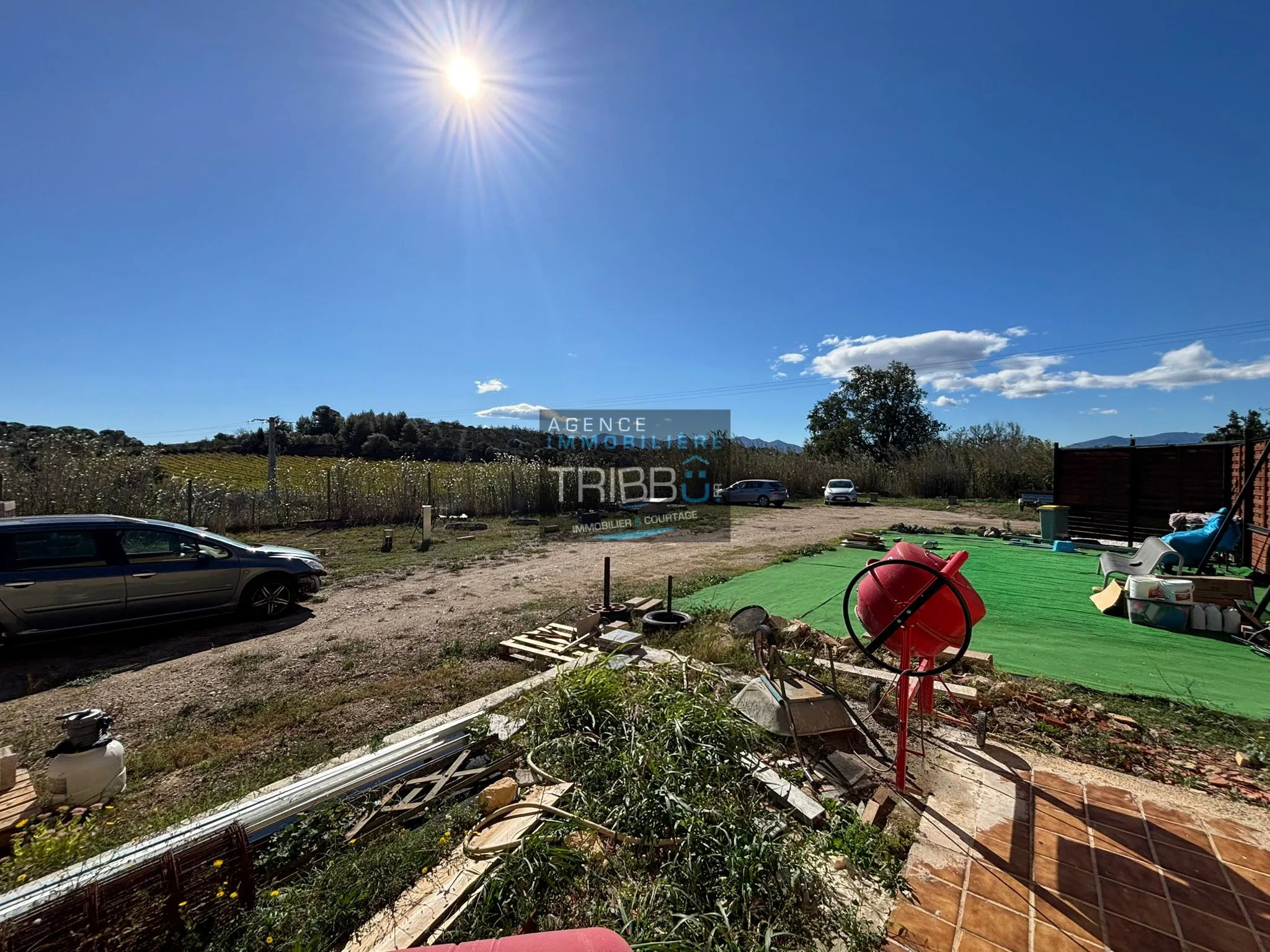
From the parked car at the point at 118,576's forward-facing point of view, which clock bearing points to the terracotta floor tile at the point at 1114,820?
The terracotta floor tile is roughly at 2 o'clock from the parked car.

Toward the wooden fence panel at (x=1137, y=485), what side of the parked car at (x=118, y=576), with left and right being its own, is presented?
front

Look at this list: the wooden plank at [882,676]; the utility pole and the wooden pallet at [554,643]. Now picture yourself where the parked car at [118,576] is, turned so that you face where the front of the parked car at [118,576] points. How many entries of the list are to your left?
1

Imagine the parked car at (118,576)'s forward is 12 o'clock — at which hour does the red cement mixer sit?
The red cement mixer is roughly at 2 o'clock from the parked car.

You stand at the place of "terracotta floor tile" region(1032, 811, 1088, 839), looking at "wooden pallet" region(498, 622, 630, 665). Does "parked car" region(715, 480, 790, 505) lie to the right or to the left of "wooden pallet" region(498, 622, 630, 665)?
right

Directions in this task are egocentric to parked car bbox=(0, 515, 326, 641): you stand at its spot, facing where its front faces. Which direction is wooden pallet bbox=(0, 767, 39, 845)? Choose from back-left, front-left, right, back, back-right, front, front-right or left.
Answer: right

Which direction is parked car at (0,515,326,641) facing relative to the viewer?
to the viewer's right

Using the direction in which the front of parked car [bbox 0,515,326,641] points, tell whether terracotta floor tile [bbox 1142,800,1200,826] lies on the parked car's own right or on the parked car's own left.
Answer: on the parked car's own right

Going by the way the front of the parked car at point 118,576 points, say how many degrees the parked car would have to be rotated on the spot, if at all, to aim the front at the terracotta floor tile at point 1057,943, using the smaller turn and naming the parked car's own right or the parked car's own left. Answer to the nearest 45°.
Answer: approximately 90° to the parked car's own right

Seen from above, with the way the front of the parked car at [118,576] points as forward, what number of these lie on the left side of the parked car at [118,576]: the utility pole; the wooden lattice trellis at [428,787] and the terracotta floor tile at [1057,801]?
1

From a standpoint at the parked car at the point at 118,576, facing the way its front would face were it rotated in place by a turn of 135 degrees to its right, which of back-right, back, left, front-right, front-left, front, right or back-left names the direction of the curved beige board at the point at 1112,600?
left

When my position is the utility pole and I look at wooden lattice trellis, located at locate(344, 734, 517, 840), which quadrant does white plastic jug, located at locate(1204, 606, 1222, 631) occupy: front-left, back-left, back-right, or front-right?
front-left

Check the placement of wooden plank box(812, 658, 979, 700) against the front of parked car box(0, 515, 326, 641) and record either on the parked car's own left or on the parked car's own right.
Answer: on the parked car's own right

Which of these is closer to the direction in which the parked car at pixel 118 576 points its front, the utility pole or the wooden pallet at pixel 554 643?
the wooden pallet

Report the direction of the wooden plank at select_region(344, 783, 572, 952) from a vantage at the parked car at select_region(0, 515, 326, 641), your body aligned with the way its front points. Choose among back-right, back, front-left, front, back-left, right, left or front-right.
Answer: right

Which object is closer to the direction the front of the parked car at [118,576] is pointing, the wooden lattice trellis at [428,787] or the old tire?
the old tire

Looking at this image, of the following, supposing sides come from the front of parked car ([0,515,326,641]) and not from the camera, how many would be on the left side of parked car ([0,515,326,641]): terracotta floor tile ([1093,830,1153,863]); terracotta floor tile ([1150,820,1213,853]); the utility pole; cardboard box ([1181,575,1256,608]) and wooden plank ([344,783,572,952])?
1

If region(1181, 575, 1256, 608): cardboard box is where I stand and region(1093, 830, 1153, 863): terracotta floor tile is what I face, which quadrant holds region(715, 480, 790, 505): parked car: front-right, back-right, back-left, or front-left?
back-right

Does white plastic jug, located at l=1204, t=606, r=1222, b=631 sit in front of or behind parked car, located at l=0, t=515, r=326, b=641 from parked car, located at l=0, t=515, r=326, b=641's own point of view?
in front
